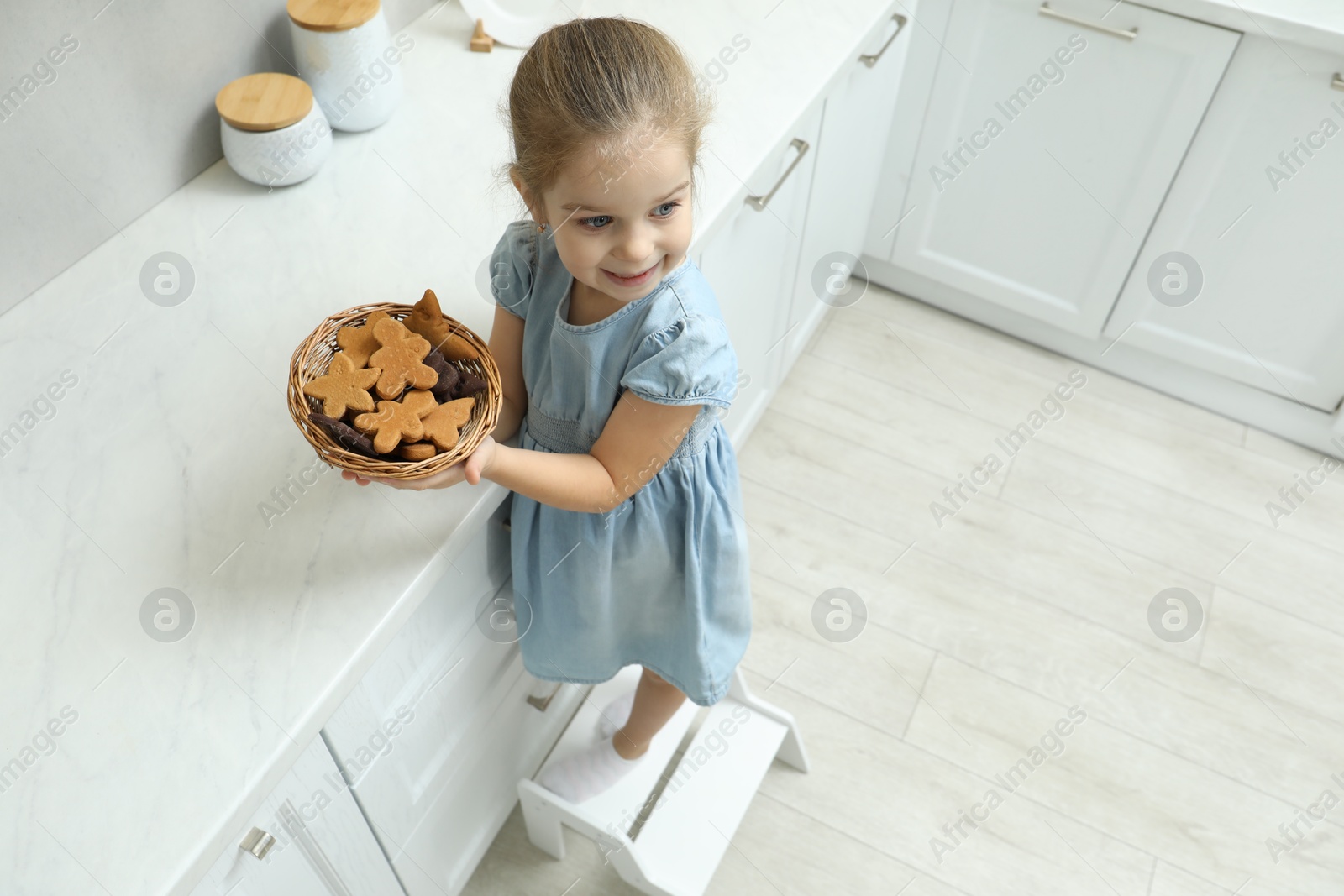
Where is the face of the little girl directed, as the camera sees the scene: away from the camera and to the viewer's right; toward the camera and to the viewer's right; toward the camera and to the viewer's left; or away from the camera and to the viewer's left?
toward the camera and to the viewer's right

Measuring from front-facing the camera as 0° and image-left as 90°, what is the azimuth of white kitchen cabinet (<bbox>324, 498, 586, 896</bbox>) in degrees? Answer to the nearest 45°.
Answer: approximately 315°

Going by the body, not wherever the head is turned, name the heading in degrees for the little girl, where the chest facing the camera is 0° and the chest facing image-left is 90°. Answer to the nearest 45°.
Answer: approximately 45°

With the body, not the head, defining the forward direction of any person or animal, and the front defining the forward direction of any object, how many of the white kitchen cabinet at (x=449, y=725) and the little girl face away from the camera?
0
